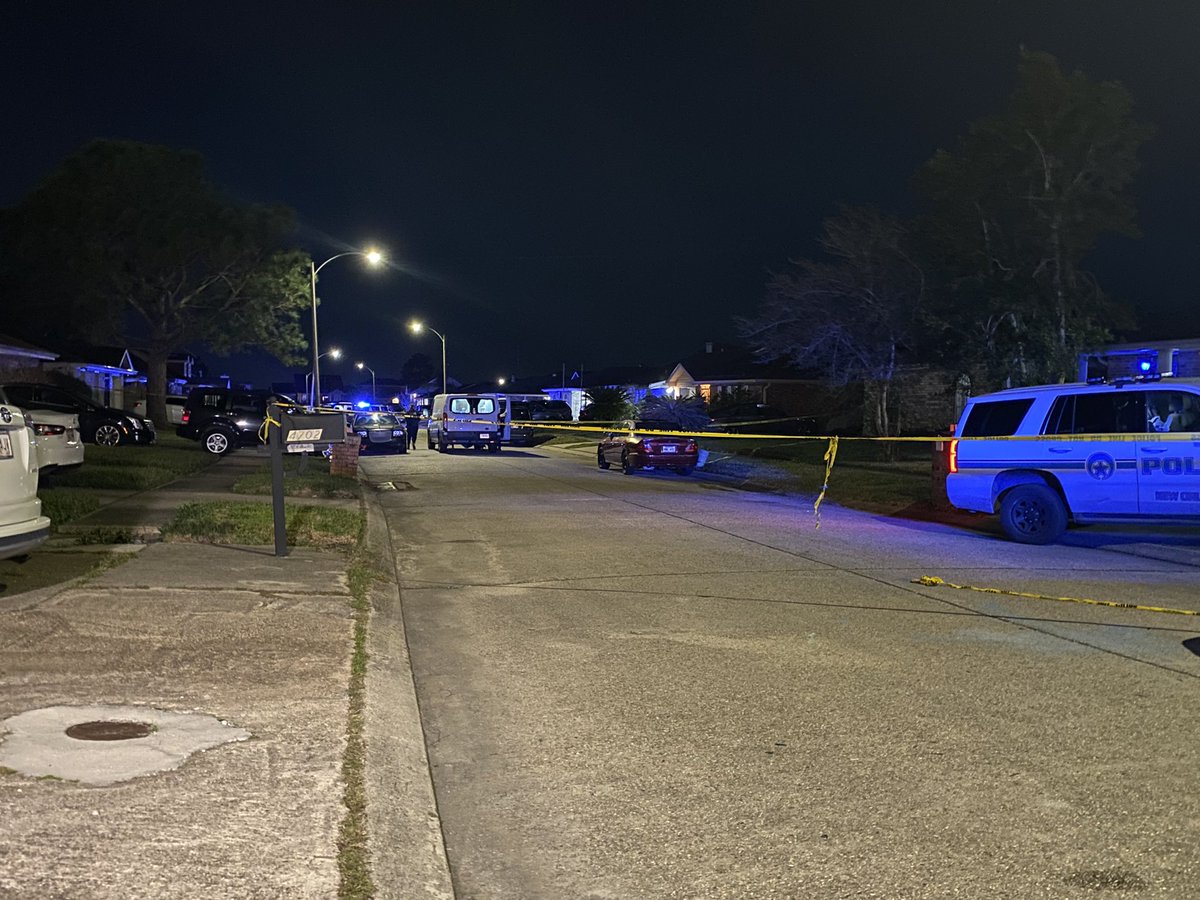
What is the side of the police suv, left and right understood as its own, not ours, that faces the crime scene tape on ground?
right

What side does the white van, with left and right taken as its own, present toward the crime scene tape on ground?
back

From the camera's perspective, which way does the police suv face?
to the viewer's right

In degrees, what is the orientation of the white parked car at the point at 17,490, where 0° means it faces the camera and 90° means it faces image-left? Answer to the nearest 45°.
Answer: approximately 135°

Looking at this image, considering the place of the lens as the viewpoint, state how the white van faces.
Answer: facing away from the viewer

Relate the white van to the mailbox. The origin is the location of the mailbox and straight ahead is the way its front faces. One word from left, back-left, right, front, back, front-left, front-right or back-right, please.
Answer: left

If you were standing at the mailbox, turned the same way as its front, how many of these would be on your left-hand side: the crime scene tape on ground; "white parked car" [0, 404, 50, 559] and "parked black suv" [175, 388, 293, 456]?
1

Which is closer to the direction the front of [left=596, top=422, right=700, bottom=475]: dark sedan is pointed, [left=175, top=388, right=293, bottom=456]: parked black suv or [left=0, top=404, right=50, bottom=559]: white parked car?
the parked black suv

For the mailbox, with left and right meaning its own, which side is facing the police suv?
front

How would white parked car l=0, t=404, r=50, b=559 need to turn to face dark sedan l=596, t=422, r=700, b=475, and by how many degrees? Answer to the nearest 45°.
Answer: approximately 90° to its right

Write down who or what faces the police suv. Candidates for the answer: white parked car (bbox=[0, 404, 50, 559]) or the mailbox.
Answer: the mailbox

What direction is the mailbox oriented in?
to the viewer's right

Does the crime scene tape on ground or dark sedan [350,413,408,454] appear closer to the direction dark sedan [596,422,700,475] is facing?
the dark sedan
